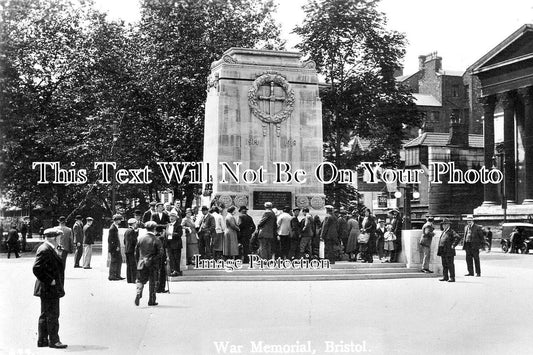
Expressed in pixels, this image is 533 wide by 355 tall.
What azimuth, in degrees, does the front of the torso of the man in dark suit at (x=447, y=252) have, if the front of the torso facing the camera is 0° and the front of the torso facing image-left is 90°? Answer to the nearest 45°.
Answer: approximately 45°

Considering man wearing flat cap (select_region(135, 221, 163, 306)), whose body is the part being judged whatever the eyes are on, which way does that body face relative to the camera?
away from the camera

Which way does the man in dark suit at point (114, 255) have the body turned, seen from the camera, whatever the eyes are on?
to the viewer's right

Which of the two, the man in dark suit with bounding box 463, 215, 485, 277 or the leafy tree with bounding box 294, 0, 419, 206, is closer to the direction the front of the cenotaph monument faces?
the man in dark suit

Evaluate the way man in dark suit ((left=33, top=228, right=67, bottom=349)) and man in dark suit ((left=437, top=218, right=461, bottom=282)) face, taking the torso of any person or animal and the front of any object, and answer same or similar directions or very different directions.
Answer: very different directions

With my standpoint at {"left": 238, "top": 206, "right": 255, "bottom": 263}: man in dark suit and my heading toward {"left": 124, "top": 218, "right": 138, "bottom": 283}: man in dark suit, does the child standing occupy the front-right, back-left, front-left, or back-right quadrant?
back-left

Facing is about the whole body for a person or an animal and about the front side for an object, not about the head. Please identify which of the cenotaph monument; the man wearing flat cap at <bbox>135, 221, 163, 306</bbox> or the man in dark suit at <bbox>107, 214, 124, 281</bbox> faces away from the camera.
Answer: the man wearing flat cap

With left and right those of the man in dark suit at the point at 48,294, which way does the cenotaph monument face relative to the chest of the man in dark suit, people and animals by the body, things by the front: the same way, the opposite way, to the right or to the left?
to the right

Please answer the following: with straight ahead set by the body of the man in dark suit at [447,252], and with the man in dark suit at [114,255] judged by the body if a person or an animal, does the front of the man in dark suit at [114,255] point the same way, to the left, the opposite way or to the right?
the opposite way
